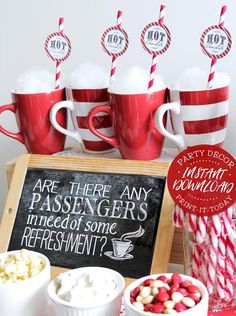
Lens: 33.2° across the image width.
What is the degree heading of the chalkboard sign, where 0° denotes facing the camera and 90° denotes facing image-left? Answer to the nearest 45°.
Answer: approximately 0°

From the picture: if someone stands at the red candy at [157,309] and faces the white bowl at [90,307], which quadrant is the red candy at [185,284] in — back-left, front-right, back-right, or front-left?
back-right

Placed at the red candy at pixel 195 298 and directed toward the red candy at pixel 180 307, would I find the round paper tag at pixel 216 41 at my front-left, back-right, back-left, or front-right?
back-right
